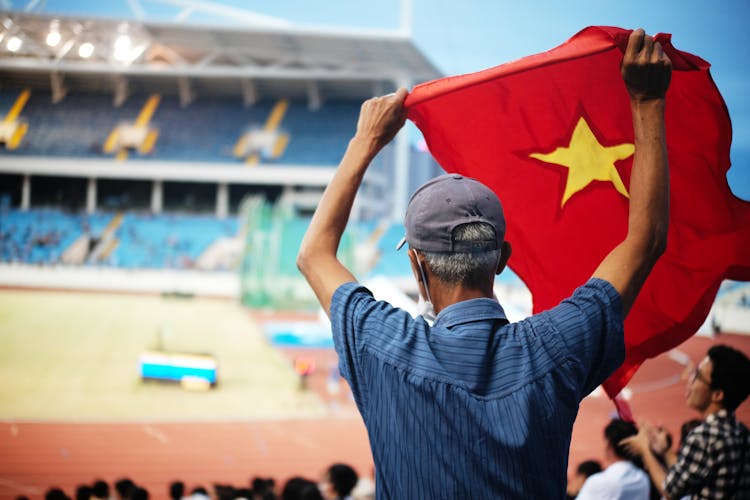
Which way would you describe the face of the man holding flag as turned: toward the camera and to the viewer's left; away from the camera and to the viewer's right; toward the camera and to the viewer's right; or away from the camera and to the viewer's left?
away from the camera and to the viewer's left

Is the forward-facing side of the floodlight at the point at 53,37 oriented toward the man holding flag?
yes

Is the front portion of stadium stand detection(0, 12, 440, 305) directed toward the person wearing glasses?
yes

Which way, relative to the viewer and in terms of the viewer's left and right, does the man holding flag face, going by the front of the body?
facing away from the viewer

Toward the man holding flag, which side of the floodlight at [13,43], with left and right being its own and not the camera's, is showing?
front

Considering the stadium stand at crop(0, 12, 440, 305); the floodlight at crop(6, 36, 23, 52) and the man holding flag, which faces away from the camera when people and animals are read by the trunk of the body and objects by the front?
the man holding flag

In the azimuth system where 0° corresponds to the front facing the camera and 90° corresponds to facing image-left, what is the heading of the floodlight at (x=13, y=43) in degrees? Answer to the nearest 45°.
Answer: approximately 0°

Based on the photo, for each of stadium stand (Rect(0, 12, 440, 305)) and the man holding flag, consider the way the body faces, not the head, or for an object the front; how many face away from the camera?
1

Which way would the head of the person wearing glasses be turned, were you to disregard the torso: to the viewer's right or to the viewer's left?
to the viewer's left

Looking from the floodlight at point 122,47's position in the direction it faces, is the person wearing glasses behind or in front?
in front
